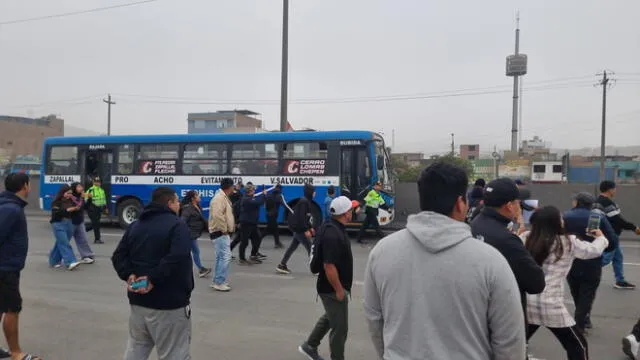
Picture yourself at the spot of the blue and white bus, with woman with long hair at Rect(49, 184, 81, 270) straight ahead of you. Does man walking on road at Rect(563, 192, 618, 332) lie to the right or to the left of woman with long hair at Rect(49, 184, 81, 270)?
left

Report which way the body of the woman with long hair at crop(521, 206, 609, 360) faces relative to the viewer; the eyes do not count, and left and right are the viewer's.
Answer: facing away from the viewer and to the right of the viewer

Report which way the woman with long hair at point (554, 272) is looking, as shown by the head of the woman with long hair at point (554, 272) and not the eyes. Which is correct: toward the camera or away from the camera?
away from the camera

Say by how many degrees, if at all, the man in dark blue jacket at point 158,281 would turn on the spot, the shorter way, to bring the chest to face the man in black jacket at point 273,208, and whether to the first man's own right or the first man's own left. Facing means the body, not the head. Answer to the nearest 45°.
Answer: approximately 45° to the first man's own left

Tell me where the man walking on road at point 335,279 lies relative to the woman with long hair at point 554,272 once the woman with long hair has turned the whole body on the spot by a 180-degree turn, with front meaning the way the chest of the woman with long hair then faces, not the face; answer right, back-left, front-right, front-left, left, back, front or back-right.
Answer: front-right

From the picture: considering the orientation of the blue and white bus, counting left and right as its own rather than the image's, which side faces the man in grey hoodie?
right

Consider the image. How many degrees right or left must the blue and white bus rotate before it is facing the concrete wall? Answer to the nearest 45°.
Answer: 0° — it already faces it

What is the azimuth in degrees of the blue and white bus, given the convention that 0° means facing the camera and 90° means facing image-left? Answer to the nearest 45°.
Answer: approximately 270°

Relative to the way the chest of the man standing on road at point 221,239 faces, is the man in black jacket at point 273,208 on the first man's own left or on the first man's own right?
on the first man's own left
